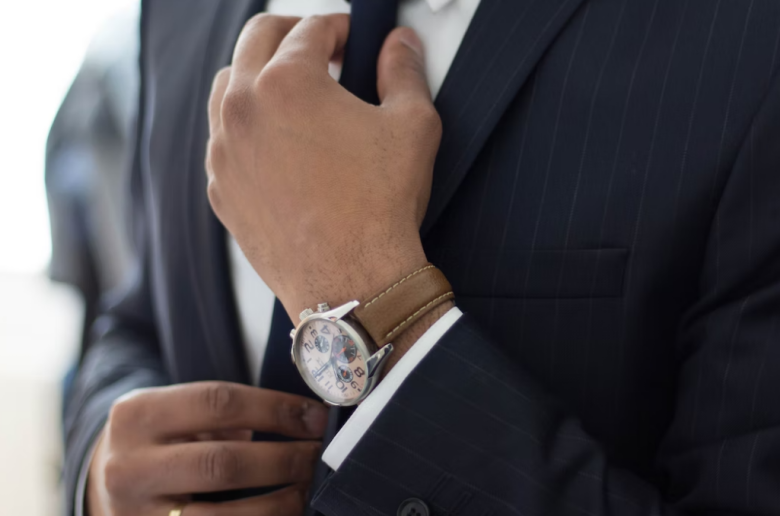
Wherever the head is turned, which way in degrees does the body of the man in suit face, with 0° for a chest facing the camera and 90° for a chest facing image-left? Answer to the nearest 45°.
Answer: approximately 45°
